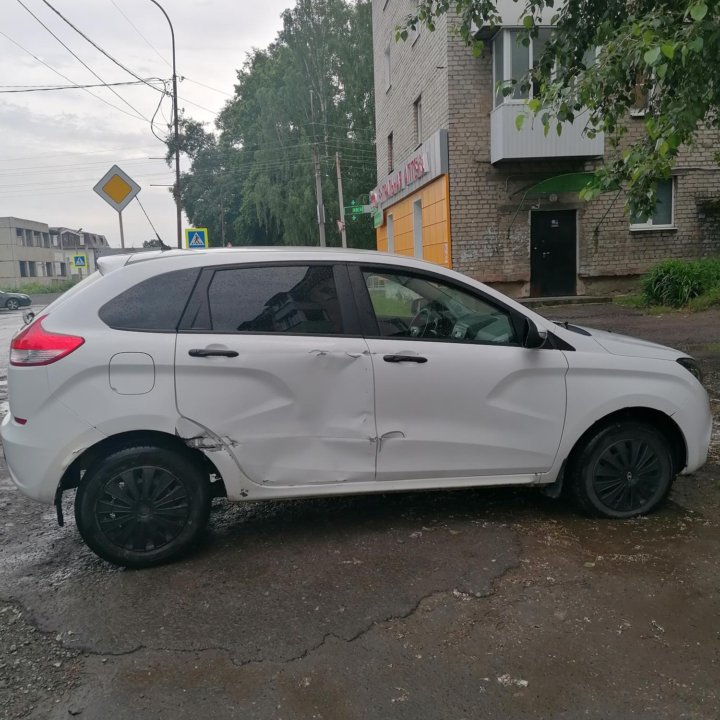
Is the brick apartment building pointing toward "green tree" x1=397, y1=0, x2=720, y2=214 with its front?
yes

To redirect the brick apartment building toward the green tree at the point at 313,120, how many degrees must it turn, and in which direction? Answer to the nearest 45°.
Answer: approximately 135° to its right

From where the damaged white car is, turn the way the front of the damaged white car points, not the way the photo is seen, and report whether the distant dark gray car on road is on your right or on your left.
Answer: on your left

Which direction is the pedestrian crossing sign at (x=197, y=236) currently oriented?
toward the camera

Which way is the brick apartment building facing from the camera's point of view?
toward the camera

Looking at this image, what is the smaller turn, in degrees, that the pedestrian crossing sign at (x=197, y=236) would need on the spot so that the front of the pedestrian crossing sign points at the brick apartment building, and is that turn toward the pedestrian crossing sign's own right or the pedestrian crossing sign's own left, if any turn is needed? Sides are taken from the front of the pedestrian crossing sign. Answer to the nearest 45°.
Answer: approximately 45° to the pedestrian crossing sign's own left

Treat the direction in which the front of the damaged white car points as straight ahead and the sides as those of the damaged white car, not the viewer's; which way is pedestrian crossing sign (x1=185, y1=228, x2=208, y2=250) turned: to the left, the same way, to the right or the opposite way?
to the right

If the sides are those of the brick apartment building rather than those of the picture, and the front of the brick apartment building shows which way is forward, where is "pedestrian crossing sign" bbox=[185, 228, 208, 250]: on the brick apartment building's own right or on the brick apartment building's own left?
on the brick apartment building's own right

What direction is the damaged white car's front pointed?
to the viewer's right

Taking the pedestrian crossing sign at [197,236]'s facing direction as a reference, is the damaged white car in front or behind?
in front
